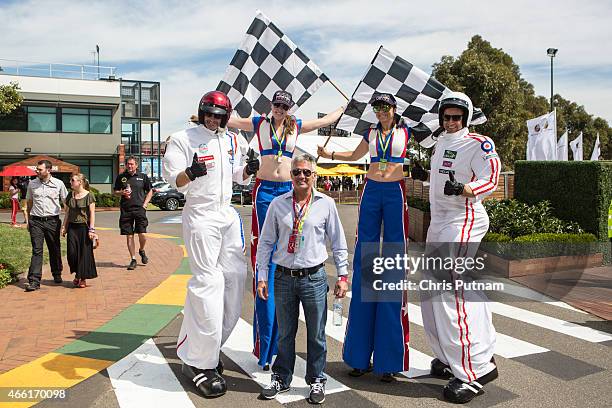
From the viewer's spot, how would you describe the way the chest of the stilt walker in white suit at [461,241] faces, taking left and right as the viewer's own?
facing the viewer and to the left of the viewer

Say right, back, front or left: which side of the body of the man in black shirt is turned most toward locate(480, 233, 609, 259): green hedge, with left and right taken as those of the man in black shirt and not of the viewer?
left

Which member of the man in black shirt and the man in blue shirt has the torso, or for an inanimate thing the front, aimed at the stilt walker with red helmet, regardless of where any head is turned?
the man in black shirt

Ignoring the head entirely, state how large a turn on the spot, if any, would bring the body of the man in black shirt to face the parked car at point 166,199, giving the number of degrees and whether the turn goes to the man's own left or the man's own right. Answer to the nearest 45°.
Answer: approximately 180°

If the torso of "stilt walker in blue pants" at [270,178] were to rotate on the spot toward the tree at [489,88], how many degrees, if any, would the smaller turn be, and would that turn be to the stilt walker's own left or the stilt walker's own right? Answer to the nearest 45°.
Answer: approximately 135° to the stilt walker's own left

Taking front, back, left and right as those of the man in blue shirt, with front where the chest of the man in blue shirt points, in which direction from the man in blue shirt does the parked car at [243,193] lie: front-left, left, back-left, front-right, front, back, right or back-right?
back

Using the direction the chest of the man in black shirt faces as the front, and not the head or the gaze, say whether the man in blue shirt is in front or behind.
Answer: in front

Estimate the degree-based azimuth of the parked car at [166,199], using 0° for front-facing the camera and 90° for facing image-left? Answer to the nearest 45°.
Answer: approximately 45°

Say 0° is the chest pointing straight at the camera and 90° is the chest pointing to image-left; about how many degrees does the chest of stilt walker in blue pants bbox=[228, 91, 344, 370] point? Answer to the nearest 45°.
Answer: approximately 0°

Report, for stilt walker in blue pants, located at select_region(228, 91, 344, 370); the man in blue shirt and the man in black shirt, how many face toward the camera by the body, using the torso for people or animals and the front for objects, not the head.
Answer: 3

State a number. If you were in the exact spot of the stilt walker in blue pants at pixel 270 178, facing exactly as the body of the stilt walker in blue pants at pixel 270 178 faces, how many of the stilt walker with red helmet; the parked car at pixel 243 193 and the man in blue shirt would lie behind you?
1

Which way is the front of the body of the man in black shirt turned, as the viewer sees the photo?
toward the camera

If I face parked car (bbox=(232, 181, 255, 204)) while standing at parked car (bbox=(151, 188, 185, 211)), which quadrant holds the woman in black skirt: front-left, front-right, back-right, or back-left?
back-right
